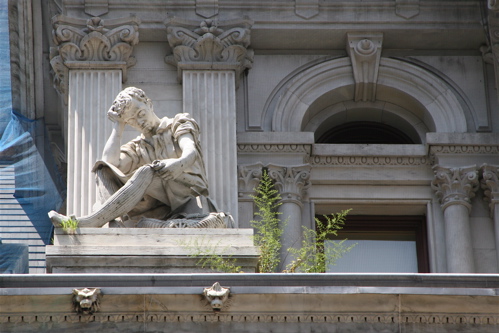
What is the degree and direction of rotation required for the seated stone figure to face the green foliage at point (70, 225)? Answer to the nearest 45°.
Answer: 0° — it already faces it

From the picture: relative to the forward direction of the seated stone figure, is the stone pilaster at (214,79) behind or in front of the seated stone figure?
behind

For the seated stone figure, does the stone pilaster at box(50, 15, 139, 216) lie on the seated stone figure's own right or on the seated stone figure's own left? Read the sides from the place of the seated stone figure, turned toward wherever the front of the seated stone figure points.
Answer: on the seated stone figure's own right

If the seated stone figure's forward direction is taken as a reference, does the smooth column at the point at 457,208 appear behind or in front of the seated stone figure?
behind

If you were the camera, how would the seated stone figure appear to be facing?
facing the viewer and to the left of the viewer
